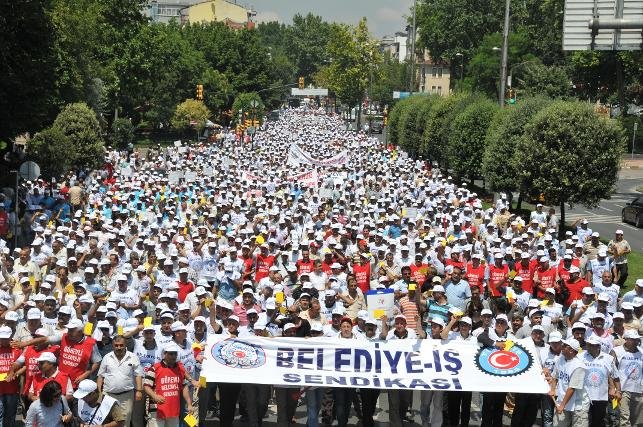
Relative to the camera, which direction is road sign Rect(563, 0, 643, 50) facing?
away from the camera

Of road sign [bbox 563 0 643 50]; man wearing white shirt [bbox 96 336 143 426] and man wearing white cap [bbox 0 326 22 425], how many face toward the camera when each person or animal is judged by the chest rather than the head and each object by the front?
2

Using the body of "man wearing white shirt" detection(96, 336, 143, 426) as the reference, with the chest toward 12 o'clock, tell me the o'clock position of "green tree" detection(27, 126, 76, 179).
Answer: The green tree is roughly at 6 o'clock from the man wearing white shirt.

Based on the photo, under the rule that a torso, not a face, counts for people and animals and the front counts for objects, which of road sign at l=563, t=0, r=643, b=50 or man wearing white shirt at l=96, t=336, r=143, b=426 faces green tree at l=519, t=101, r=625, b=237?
the road sign

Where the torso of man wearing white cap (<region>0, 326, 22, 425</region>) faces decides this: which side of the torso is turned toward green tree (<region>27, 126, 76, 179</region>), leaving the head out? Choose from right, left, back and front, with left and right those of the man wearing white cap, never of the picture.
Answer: back

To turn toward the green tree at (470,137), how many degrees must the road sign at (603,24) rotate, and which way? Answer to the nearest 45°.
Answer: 0° — it already faces it

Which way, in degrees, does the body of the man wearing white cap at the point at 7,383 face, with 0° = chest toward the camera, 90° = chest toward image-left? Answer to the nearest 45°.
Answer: approximately 0°

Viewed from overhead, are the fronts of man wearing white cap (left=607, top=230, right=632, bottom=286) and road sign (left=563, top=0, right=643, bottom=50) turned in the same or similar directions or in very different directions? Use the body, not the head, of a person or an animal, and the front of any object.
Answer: very different directions
